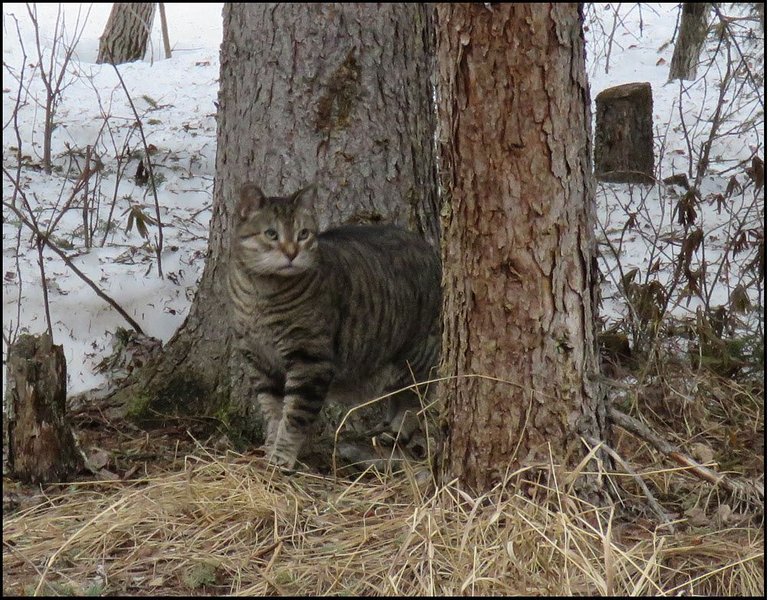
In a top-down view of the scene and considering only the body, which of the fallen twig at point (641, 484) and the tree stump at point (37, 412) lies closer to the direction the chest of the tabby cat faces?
the tree stump

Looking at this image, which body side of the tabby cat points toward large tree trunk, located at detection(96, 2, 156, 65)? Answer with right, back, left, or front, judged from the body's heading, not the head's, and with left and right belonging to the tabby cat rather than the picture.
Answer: right

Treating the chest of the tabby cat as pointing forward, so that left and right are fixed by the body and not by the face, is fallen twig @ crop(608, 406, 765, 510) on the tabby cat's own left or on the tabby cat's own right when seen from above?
on the tabby cat's own left

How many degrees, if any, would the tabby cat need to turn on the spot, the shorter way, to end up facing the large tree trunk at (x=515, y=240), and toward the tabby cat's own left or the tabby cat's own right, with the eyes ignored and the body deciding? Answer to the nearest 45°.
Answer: approximately 90° to the tabby cat's own left

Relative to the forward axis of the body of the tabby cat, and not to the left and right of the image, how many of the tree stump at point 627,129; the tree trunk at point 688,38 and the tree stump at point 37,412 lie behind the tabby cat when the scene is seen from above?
2

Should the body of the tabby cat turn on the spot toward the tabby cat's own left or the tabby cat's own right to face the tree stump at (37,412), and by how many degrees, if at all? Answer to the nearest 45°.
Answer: approximately 45° to the tabby cat's own right

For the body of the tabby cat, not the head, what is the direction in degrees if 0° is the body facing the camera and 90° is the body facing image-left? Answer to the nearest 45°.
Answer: approximately 45°

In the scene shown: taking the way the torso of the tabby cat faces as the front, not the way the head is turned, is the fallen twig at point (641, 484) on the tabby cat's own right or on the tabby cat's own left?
on the tabby cat's own left

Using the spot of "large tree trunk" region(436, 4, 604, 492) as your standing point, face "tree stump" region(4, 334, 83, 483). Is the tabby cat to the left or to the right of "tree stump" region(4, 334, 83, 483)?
right

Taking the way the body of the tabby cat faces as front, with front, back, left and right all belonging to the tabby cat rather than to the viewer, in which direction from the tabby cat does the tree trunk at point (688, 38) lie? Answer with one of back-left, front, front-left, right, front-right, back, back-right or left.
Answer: back
